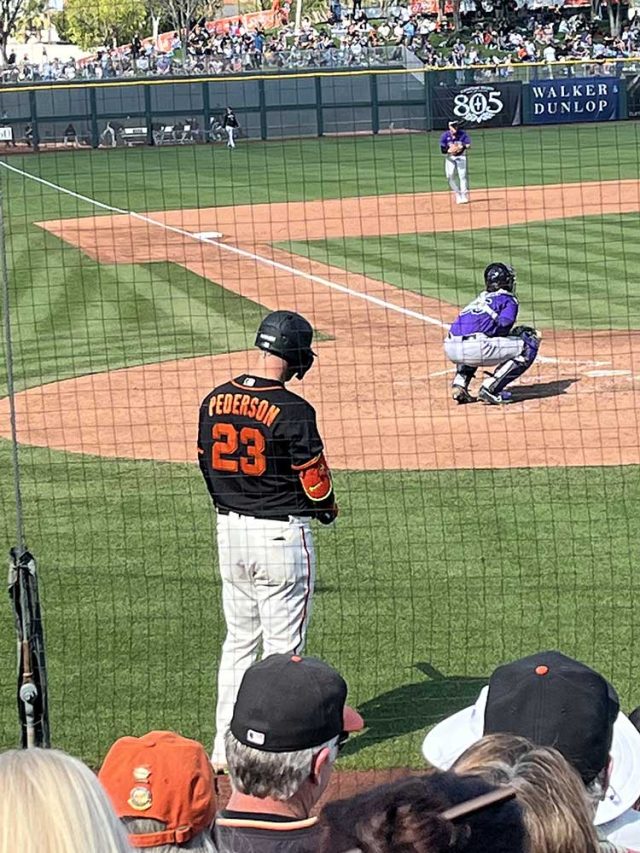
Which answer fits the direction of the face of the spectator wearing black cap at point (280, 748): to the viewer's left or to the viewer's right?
to the viewer's right

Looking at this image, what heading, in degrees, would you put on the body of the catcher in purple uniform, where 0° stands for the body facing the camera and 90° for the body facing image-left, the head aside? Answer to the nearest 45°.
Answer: approximately 225°

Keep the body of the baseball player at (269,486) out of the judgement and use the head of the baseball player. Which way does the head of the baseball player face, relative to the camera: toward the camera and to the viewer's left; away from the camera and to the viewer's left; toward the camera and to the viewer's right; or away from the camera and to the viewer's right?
away from the camera and to the viewer's right

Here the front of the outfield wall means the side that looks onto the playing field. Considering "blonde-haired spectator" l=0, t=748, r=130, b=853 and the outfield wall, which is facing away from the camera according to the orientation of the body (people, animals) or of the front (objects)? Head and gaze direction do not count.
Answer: the blonde-haired spectator

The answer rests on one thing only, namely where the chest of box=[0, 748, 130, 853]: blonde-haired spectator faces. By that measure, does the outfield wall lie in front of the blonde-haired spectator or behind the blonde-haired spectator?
in front

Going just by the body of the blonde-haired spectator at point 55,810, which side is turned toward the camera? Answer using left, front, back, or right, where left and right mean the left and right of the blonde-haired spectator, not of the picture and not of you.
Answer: back

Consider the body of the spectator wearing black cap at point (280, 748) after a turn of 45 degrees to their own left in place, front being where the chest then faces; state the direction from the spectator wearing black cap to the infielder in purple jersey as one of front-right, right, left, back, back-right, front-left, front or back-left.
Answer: front

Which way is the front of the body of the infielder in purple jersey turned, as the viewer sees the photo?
toward the camera

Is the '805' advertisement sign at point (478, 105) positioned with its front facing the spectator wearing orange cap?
yes

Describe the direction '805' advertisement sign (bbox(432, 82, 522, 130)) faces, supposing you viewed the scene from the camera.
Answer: facing the viewer

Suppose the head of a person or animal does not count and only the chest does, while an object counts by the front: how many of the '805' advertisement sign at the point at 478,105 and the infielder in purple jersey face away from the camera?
0

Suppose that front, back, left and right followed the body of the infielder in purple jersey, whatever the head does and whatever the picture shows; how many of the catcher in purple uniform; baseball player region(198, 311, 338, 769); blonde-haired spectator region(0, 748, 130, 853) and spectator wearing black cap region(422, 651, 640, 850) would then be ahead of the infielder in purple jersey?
4

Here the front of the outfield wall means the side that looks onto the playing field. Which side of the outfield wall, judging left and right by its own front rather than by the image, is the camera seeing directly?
front

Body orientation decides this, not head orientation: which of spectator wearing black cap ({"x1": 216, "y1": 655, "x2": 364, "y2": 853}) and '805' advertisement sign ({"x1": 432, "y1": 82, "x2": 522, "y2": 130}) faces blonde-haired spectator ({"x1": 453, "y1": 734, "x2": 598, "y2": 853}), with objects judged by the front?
the '805' advertisement sign

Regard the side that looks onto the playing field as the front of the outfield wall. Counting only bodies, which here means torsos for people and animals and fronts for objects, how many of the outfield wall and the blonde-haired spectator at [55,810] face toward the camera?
1

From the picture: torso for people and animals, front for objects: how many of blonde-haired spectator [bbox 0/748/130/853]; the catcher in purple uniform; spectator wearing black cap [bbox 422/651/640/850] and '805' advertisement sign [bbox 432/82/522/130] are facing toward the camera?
1

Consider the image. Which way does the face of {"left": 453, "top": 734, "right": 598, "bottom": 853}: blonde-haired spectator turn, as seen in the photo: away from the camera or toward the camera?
away from the camera

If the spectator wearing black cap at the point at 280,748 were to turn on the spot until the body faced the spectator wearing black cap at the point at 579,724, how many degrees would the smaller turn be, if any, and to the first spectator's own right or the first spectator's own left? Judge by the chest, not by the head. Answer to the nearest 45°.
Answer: approximately 90° to the first spectator's own right

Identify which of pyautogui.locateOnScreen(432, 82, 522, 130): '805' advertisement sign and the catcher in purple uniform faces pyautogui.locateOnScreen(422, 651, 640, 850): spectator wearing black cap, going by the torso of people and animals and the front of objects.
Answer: the '805' advertisement sign
